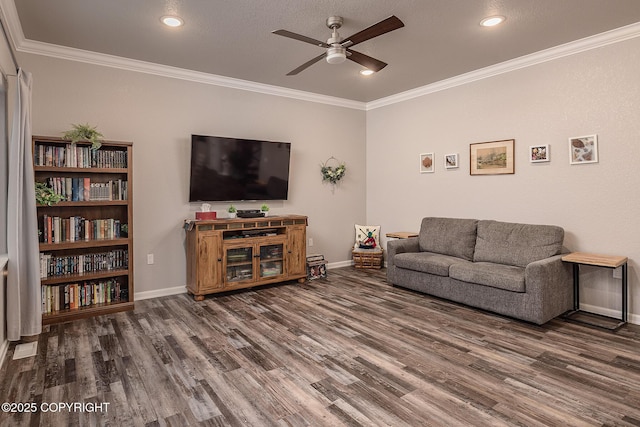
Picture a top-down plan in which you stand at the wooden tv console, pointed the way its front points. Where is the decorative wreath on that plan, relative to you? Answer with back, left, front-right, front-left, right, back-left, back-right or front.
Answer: left

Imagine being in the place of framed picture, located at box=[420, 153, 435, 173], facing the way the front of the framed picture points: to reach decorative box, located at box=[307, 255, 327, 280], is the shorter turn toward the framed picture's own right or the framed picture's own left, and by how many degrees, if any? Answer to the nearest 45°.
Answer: approximately 45° to the framed picture's own right

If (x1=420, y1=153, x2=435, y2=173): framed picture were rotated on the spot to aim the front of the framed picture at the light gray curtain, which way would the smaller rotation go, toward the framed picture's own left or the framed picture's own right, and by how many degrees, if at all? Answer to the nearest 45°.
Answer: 0° — it already faces it

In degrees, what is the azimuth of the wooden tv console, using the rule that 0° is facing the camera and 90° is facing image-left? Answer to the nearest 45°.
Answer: approximately 315°

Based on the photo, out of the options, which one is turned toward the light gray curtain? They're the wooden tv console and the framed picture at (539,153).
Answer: the framed picture

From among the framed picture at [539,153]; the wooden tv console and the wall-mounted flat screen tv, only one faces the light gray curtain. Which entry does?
the framed picture

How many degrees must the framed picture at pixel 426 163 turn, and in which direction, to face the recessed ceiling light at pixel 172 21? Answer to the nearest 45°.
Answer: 0° — it already faces it

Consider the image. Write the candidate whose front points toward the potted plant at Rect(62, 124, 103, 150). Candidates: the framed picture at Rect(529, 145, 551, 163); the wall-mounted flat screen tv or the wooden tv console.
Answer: the framed picture

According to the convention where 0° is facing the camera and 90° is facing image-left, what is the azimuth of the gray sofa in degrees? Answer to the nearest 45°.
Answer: approximately 45°

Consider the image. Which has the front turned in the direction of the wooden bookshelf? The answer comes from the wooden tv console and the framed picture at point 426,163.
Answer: the framed picture

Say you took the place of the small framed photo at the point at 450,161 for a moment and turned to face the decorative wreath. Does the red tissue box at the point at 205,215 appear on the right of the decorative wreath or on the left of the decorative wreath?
left

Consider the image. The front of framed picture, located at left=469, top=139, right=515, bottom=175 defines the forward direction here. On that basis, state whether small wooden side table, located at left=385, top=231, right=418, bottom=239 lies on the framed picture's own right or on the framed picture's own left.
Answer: on the framed picture's own right
